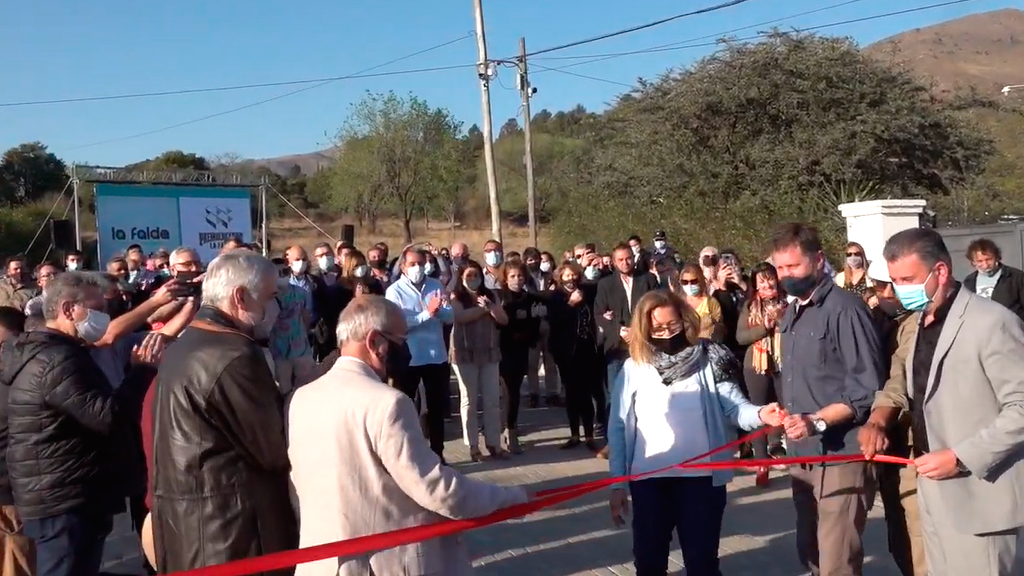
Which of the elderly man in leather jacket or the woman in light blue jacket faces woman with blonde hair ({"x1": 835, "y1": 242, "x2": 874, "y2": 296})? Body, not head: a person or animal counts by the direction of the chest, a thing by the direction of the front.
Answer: the elderly man in leather jacket

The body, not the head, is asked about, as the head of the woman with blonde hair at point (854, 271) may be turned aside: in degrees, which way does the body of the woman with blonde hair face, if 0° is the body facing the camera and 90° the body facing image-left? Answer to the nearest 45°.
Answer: approximately 0°

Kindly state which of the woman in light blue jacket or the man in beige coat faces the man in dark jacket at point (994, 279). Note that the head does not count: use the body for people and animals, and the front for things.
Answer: the man in beige coat

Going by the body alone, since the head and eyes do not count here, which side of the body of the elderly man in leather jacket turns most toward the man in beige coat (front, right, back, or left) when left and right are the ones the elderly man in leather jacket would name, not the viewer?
right

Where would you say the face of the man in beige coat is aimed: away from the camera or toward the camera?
away from the camera

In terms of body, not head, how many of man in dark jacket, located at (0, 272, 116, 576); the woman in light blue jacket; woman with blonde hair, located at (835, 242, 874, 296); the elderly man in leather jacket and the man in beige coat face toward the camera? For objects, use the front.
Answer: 2

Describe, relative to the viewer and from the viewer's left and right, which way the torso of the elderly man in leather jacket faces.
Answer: facing away from the viewer and to the right of the viewer

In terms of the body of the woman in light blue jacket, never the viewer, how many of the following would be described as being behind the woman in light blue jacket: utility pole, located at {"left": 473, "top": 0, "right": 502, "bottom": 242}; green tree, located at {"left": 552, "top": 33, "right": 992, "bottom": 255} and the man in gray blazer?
2

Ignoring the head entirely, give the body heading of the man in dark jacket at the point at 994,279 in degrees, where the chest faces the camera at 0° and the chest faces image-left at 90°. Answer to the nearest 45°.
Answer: approximately 45°

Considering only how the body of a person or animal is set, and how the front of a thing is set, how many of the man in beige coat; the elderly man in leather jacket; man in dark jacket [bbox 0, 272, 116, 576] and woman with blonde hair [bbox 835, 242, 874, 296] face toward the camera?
1

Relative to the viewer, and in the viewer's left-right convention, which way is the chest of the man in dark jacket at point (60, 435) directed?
facing to the right of the viewer

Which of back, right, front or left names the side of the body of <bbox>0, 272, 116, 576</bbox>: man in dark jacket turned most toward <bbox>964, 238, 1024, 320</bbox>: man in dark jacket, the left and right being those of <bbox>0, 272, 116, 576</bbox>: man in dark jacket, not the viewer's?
front

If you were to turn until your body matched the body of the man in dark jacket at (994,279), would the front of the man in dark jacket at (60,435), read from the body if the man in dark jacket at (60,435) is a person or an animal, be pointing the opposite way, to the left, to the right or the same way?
the opposite way

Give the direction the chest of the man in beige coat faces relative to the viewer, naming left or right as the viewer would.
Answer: facing away from the viewer and to the right of the viewer

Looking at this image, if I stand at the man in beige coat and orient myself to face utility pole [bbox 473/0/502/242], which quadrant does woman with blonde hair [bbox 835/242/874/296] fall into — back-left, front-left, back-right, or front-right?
front-right

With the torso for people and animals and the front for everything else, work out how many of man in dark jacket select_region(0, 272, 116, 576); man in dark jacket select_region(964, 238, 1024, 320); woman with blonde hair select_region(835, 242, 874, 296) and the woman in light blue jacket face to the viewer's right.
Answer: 1

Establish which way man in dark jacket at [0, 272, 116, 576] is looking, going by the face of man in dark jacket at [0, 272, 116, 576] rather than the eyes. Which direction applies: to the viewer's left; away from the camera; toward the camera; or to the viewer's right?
to the viewer's right

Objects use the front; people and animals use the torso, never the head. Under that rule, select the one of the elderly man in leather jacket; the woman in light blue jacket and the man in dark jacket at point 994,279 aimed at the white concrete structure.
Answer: the elderly man in leather jacket

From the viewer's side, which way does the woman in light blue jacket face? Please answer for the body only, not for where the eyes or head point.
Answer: toward the camera
